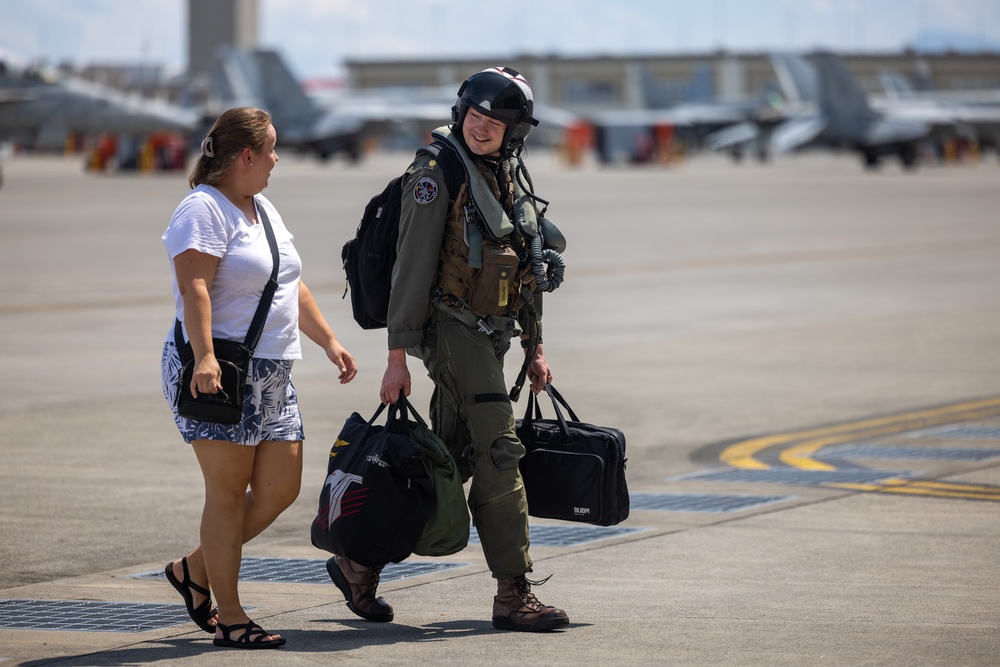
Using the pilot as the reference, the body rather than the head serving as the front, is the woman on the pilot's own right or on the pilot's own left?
on the pilot's own right

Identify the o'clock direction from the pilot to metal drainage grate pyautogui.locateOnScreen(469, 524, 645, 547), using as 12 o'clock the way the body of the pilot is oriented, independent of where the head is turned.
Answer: The metal drainage grate is roughly at 8 o'clock from the pilot.

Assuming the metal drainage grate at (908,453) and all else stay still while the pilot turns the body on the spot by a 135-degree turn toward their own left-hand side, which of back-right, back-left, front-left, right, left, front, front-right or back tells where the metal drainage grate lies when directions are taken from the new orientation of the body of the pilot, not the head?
front-right

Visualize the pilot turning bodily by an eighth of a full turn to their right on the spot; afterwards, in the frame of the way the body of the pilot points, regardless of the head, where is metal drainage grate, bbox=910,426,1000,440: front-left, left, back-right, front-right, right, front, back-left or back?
back-left

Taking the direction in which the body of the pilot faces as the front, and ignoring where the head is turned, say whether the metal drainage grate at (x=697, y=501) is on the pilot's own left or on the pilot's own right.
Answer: on the pilot's own left

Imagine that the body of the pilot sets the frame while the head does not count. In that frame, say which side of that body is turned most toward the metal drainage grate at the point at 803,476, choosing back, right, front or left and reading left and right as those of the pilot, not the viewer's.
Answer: left

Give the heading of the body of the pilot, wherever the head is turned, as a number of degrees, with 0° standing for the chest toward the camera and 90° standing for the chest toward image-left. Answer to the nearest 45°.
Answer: approximately 315°

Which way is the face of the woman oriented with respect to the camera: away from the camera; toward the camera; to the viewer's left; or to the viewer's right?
to the viewer's right
